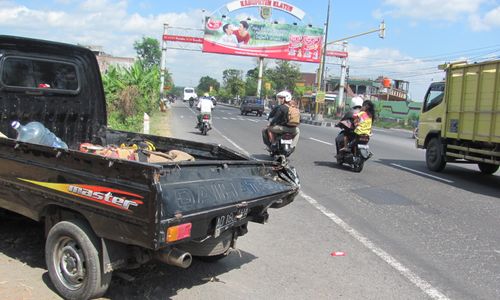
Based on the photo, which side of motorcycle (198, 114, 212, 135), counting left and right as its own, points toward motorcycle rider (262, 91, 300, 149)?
back

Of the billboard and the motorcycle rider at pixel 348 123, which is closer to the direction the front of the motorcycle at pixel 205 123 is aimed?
the billboard

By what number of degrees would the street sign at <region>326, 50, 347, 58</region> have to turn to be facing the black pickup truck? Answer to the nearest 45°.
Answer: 0° — it already faces it

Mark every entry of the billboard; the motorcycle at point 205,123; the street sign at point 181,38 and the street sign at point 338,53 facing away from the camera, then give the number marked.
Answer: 1

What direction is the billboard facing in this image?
toward the camera

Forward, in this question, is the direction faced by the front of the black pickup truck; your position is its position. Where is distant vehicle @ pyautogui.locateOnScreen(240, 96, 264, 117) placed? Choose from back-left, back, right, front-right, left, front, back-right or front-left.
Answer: front-right

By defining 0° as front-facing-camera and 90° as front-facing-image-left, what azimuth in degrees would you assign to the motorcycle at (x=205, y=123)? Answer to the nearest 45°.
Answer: approximately 180°

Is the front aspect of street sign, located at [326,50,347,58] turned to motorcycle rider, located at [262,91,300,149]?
yes

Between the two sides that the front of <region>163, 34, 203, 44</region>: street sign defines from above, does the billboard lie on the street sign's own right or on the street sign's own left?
on the street sign's own left

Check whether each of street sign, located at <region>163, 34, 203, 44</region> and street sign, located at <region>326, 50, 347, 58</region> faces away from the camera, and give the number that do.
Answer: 0

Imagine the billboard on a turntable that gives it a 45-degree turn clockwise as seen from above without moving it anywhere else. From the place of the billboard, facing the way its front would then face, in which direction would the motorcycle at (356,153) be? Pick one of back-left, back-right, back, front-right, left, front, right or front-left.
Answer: front-left

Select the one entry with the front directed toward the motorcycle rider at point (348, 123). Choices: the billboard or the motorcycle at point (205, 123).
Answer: the billboard
